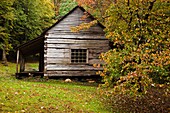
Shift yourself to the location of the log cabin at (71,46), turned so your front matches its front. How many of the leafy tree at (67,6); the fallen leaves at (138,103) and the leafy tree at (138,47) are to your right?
1

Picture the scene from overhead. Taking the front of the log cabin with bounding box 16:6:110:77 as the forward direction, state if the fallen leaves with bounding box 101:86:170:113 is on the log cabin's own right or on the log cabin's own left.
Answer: on the log cabin's own left

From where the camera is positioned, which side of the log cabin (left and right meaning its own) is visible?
left

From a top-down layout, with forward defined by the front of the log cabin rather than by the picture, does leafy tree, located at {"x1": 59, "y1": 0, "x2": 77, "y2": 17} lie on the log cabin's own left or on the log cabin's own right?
on the log cabin's own right

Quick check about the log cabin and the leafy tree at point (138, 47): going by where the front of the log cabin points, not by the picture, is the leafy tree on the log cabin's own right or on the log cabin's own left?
on the log cabin's own left

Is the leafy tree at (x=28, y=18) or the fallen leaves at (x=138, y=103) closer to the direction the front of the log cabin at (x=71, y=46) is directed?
the leafy tree

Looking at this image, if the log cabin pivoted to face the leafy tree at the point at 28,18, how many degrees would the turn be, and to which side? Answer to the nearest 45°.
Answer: approximately 90° to its right
